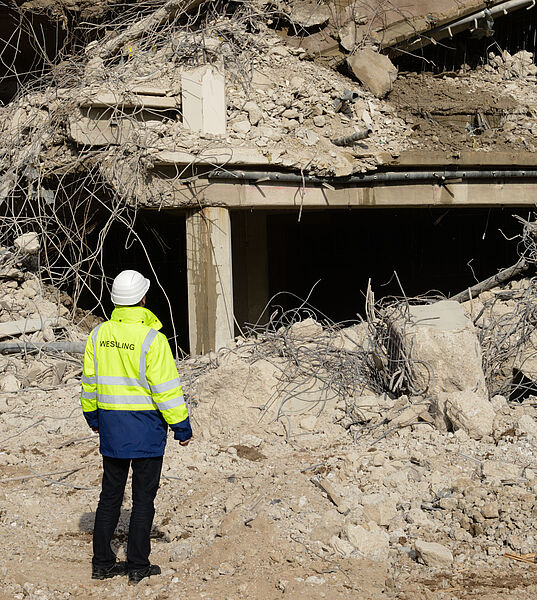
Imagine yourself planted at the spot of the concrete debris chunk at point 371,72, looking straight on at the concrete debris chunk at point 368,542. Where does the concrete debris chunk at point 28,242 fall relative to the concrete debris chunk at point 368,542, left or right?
right

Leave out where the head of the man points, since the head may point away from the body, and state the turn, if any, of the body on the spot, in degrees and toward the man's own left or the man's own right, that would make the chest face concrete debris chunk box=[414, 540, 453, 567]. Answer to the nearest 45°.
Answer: approximately 45° to the man's own right

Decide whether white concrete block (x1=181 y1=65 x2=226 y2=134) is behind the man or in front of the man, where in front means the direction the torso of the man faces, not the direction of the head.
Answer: in front

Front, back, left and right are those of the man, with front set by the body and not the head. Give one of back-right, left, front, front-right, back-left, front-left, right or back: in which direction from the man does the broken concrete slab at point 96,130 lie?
front-left

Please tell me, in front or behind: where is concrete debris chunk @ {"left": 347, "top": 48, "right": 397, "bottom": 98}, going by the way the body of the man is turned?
in front

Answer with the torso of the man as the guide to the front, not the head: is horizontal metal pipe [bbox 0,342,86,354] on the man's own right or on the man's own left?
on the man's own left

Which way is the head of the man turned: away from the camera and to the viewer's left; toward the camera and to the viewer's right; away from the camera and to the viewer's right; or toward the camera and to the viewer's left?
away from the camera and to the viewer's right

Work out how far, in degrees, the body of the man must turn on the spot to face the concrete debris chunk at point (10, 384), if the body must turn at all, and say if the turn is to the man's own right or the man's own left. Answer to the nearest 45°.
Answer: approximately 45° to the man's own left

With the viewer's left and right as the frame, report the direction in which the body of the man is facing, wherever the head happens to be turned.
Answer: facing away from the viewer and to the right of the viewer

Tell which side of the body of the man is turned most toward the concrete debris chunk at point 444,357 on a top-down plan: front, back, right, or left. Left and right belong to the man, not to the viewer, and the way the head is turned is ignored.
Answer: front

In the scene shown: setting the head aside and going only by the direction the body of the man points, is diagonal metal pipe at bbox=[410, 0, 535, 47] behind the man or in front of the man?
in front
